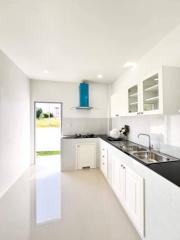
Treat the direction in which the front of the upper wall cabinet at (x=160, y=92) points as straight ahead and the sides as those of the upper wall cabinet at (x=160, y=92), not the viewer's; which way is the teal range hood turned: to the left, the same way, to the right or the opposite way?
to the left

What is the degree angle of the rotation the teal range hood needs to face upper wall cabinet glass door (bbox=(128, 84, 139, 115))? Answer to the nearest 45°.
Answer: approximately 45° to its left

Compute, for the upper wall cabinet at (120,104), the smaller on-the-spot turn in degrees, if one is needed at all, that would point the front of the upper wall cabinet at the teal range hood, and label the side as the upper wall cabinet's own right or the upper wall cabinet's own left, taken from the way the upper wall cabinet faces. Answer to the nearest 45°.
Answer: approximately 90° to the upper wall cabinet's own right

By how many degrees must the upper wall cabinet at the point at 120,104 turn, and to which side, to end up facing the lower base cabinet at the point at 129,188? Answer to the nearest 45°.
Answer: approximately 45° to its left

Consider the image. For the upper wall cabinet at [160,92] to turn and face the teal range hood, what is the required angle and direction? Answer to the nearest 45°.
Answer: approximately 90° to its right

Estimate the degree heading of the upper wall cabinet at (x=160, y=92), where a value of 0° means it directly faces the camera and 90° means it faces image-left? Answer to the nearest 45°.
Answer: approximately 45°

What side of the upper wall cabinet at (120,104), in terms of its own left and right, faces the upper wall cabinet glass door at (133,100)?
left

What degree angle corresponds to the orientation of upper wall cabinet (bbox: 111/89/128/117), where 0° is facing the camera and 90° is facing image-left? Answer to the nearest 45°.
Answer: approximately 45°
